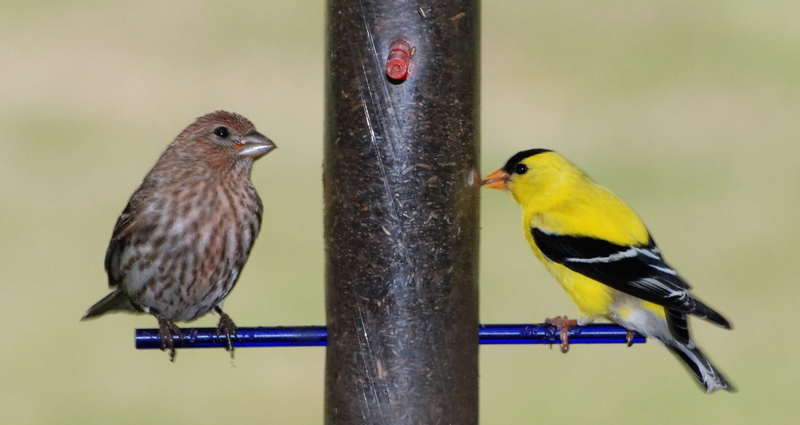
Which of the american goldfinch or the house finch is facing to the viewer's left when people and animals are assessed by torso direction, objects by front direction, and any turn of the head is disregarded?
the american goldfinch

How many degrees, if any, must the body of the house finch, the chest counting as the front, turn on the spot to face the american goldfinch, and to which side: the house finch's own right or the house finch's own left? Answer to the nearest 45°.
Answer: approximately 45° to the house finch's own left

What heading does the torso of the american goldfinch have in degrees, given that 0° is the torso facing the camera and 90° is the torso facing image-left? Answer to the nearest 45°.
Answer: approximately 90°

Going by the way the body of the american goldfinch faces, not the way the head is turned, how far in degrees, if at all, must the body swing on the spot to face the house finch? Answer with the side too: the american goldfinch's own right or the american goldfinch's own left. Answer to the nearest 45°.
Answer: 0° — it already faces it

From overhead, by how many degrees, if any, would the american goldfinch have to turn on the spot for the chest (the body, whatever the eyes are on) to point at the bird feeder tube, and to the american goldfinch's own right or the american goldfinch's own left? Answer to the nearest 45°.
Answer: approximately 45° to the american goldfinch's own left

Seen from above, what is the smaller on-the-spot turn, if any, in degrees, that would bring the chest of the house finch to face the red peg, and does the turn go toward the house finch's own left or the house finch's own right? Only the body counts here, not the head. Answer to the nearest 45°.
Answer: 0° — it already faces it

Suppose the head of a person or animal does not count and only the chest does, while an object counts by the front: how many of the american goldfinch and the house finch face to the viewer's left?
1

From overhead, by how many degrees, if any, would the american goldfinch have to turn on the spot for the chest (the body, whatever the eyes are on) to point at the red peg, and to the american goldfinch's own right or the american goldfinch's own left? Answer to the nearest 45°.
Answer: approximately 45° to the american goldfinch's own left
